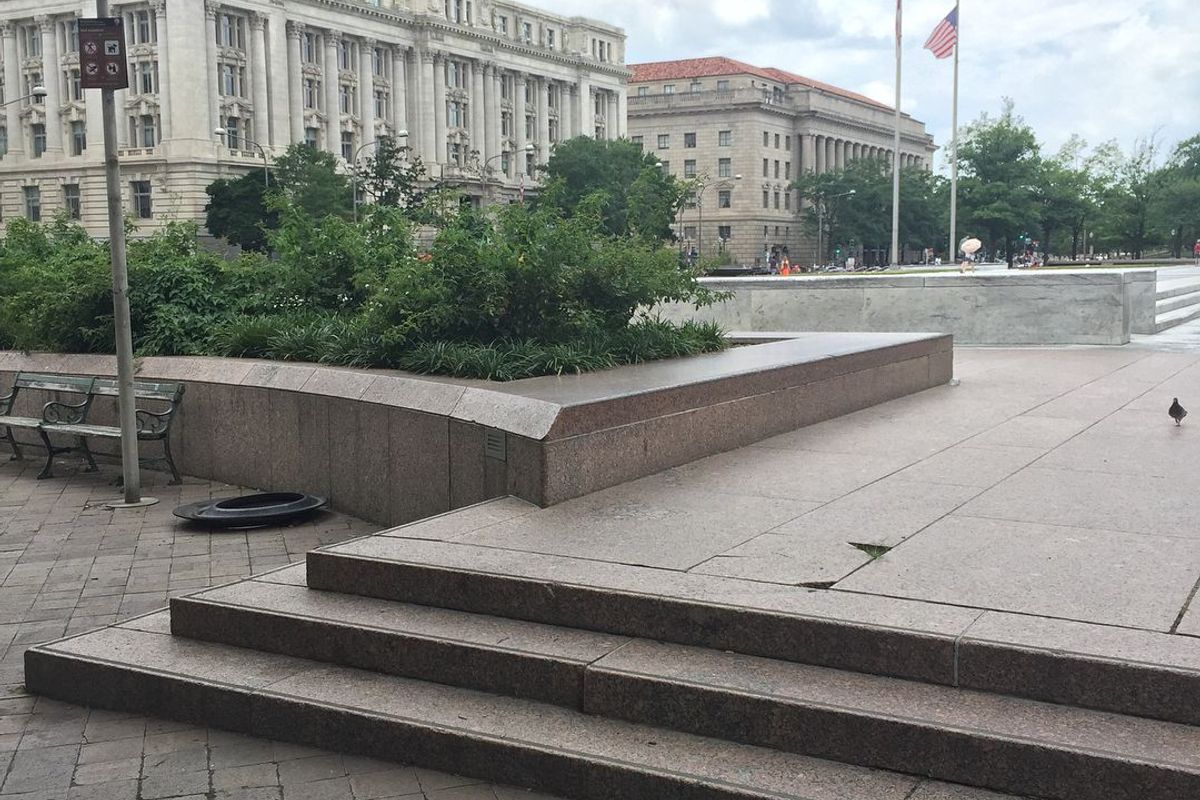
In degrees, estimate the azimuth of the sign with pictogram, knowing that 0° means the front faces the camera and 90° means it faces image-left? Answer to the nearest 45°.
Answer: approximately 0°

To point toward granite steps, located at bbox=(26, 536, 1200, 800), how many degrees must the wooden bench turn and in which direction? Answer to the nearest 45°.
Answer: approximately 45° to its left

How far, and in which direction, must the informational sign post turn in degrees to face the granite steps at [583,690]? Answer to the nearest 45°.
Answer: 0° — it already faces it

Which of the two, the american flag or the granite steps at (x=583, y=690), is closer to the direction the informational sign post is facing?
the granite steps

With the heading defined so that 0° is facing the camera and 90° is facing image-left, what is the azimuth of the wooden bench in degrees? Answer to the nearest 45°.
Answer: approximately 45°

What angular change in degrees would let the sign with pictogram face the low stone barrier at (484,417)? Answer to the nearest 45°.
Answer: approximately 45° to its left

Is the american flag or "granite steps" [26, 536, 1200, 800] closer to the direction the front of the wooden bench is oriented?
the granite steps

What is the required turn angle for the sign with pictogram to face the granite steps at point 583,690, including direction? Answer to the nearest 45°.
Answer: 0° — it already faces it

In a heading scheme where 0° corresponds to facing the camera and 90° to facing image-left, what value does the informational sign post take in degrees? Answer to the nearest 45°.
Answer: approximately 0°

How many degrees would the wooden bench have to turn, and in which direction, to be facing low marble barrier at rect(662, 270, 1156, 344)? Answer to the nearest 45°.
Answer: approximately 135° to its left
